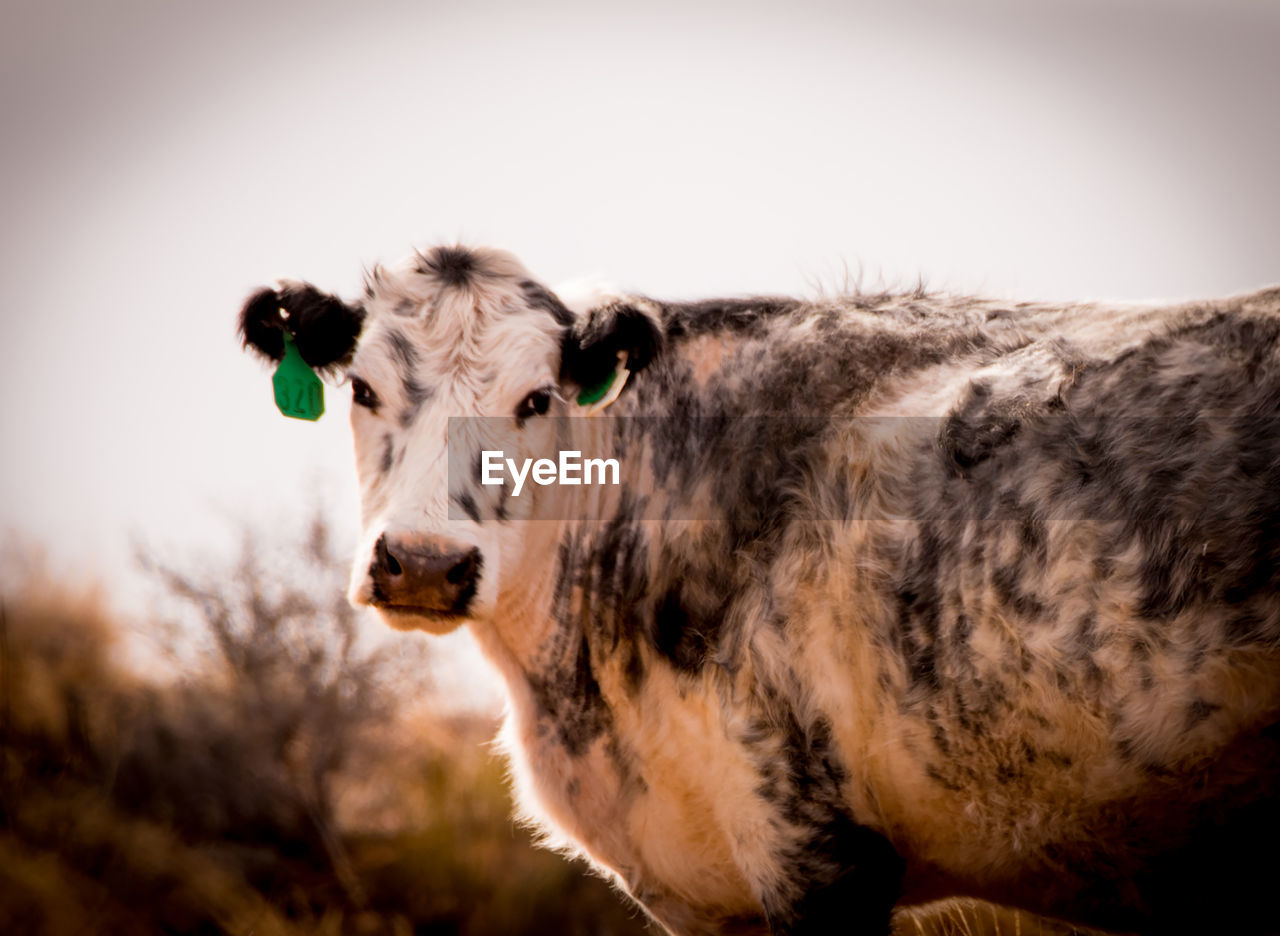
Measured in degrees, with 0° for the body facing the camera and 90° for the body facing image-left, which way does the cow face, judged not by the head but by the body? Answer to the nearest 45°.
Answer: approximately 90°
